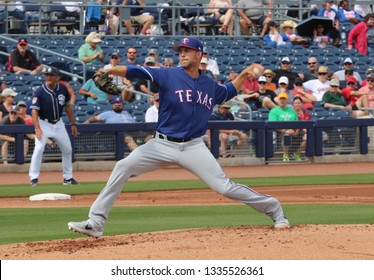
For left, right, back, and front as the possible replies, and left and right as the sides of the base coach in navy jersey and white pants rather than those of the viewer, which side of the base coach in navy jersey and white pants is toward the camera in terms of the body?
front

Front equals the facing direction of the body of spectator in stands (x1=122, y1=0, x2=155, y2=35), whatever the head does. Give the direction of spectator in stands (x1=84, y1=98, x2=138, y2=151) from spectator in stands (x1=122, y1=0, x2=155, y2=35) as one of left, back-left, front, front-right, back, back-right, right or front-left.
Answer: front

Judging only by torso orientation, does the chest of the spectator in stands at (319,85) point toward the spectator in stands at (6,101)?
no

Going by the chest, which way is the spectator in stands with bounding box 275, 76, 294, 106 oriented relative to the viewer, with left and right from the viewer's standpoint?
facing the viewer

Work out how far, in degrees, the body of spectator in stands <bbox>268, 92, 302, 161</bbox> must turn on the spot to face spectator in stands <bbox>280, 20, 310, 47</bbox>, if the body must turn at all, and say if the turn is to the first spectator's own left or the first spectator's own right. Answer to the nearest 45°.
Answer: approximately 180°

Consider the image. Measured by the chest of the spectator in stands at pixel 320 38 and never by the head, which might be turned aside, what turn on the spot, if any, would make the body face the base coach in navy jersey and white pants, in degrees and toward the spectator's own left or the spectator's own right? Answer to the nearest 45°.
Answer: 0° — they already face them

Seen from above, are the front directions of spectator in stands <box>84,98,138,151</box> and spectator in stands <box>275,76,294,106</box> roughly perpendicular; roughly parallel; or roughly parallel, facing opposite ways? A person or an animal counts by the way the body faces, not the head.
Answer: roughly parallel

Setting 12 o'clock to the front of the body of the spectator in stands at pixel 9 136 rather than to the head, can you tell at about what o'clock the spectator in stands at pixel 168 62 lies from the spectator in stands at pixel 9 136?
the spectator in stands at pixel 168 62 is roughly at 8 o'clock from the spectator in stands at pixel 9 136.

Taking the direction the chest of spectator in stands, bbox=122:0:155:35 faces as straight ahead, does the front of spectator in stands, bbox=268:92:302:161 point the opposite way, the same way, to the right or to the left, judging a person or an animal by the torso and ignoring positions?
the same way

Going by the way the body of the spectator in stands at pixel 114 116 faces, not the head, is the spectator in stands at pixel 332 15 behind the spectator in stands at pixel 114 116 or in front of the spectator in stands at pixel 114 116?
behind

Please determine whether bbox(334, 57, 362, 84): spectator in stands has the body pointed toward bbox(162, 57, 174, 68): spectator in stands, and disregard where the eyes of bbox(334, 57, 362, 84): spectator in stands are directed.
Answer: no

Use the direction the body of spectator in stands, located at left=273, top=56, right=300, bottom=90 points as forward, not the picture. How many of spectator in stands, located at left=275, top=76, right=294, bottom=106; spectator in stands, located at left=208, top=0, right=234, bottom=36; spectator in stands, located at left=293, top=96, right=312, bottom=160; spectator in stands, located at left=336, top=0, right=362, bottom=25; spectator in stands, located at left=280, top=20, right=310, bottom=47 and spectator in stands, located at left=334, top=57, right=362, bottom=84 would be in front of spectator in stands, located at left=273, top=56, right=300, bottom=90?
2

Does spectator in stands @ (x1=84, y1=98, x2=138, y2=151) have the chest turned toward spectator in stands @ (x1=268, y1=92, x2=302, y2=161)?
no

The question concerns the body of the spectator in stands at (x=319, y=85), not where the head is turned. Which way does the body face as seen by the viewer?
toward the camera

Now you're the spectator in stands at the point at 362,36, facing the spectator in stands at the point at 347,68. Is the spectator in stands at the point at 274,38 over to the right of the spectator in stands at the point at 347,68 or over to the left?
right

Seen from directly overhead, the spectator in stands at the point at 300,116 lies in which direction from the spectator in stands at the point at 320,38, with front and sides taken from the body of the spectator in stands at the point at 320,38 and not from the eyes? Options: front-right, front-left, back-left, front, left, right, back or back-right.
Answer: front

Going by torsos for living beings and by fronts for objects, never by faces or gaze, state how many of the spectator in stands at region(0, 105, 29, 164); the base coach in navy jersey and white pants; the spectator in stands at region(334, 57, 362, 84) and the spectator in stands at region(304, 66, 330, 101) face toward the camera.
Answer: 4

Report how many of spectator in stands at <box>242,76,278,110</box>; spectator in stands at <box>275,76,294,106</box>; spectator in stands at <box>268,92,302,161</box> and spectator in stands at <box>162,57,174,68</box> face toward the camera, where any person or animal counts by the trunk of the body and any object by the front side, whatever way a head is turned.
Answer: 4
